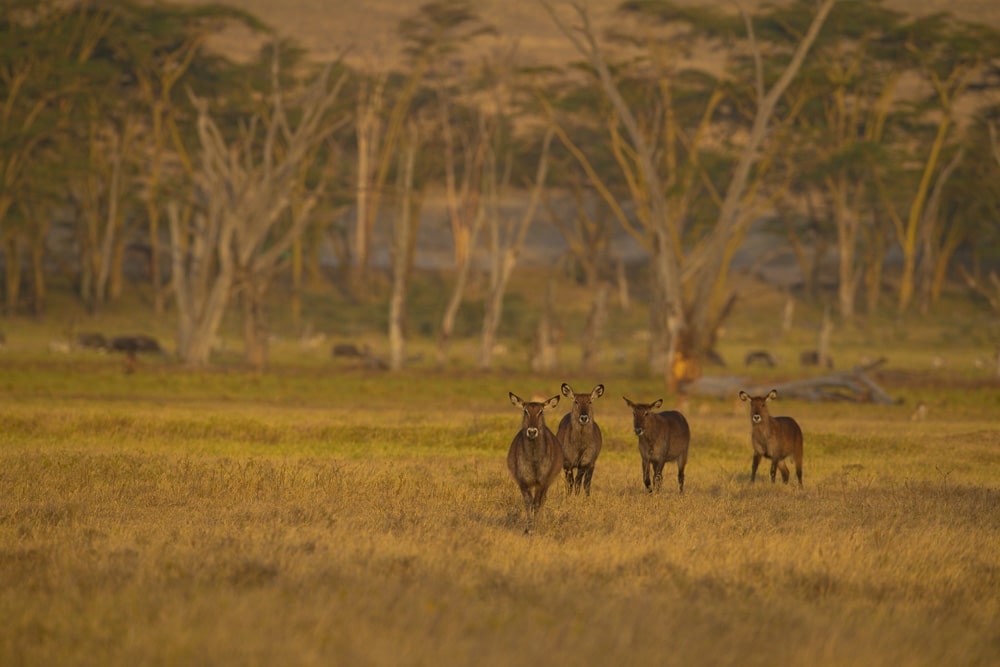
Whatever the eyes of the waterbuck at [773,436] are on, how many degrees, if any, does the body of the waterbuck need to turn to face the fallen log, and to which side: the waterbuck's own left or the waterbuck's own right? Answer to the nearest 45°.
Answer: approximately 135° to the waterbuck's own right

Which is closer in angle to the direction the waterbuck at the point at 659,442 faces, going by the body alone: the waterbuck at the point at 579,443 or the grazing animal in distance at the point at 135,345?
the waterbuck

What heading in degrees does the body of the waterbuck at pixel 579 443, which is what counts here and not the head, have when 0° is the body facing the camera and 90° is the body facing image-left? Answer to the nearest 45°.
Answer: approximately 0°

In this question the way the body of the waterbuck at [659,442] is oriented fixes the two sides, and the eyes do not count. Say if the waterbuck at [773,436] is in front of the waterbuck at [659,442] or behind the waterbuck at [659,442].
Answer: behind

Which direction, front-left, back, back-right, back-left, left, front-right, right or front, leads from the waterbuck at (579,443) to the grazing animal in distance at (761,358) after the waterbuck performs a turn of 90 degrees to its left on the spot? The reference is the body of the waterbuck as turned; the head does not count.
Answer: left

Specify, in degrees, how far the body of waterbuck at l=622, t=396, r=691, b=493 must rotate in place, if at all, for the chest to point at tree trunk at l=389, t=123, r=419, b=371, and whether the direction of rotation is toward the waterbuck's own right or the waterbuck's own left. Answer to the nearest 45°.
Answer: approximately 135° to the waterbuck's own right

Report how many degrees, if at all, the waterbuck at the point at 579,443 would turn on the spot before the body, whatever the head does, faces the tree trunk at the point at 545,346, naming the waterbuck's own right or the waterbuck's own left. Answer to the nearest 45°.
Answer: approximately 180°

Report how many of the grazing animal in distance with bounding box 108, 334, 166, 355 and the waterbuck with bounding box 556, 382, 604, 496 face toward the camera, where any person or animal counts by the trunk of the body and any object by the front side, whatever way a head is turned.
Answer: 1

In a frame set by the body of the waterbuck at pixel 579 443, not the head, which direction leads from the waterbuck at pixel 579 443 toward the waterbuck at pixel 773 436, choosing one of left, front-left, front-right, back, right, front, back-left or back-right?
back-left

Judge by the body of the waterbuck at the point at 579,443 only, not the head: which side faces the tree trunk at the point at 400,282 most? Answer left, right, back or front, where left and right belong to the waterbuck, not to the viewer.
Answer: back
